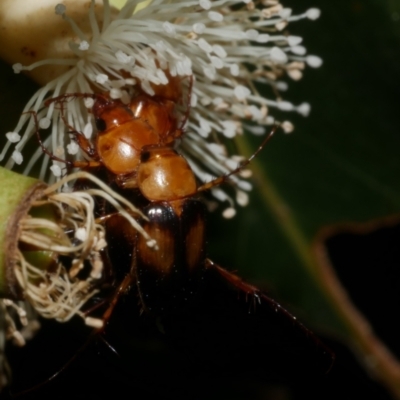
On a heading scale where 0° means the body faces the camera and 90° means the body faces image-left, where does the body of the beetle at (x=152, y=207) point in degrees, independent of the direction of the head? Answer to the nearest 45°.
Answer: approximately 180°
